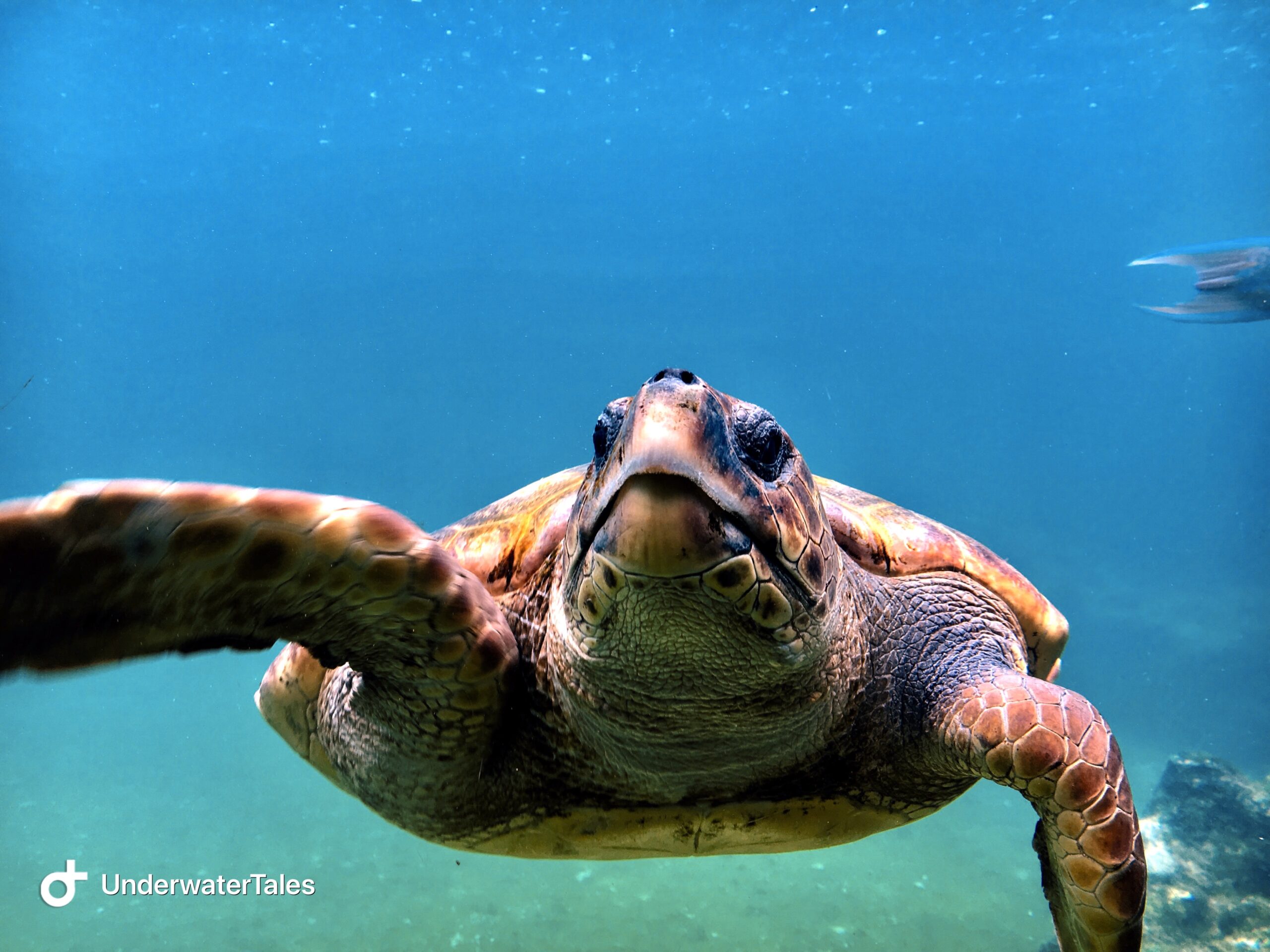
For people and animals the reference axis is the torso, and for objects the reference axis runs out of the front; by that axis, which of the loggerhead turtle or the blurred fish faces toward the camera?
the loggerhead turtle

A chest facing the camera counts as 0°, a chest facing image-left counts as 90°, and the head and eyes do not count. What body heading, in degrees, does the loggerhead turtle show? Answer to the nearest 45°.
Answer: approximately 0°

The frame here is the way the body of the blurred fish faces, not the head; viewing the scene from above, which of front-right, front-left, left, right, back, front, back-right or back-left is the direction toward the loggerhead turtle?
right

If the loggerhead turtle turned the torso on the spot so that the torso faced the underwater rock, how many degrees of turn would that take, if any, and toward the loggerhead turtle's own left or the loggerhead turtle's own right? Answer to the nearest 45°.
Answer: approximately 135° to the loggerhead turtle's own left

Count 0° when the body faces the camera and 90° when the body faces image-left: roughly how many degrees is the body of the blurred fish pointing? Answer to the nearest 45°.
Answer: approximately 270°

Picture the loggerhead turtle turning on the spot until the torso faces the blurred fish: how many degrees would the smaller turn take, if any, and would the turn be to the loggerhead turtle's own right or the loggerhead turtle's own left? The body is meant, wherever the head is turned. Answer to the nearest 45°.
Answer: approximately 135° to the loggerhead turtle's own left

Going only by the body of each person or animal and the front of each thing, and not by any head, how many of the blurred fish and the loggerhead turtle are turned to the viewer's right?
1

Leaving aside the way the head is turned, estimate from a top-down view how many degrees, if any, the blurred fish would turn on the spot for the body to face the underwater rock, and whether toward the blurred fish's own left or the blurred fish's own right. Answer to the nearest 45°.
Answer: approximately 90° to the blurred fish's own right
